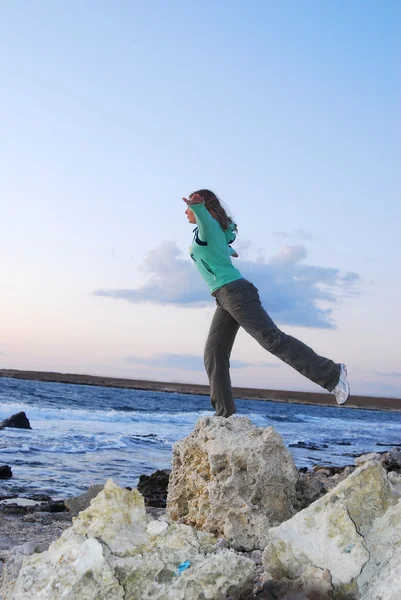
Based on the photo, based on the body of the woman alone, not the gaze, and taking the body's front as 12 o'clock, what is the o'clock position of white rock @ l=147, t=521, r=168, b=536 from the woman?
The white rock is roughly at 9 o'clock from the woman.

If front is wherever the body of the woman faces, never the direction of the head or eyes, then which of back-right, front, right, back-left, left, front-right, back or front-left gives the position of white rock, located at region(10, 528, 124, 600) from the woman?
left

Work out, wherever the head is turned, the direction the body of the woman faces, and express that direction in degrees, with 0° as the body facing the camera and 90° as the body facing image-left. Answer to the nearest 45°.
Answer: approximately 90°

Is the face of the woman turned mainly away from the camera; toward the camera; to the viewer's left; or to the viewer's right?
to the viewer's left

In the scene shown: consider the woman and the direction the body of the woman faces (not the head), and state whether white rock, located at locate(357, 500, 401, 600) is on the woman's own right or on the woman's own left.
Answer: on the woman's own left

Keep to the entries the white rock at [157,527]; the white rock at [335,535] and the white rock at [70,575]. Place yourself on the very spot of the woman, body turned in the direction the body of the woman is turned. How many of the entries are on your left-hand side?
3

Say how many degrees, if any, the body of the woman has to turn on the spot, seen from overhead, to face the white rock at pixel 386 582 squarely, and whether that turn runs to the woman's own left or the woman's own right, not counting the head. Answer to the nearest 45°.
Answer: approximately 90° to the woman's own left

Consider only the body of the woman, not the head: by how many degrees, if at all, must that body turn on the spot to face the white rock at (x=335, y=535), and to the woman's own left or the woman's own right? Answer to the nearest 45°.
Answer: approximately 90° to the woman's own left

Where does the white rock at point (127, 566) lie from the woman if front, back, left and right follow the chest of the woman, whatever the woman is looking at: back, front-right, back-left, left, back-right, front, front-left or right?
left

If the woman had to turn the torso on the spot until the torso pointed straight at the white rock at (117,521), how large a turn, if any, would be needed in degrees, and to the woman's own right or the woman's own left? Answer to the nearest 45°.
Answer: approximately 90° to the woman's own left
